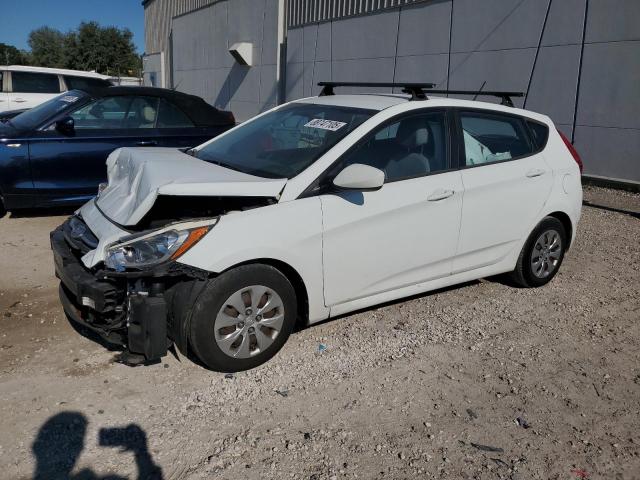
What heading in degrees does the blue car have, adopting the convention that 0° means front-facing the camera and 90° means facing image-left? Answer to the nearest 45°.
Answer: approximately 90°

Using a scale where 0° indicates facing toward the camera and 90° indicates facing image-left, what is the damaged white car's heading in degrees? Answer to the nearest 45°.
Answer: approximately 45°

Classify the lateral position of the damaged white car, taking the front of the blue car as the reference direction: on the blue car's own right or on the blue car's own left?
on the blue car's own left

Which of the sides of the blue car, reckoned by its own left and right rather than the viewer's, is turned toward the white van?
right

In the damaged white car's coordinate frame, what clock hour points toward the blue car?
The blue car is roughly at 3 o'clock from the damaged white car.

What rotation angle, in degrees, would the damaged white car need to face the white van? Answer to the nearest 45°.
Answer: approximately 90° to its right
